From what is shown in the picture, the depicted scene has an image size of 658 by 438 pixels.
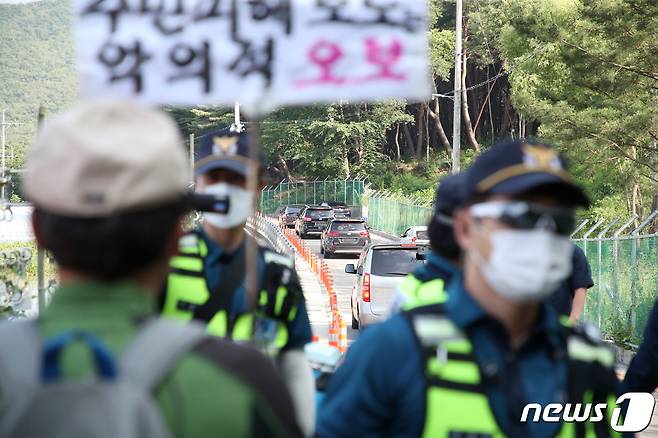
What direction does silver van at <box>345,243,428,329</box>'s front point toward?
away from the camera

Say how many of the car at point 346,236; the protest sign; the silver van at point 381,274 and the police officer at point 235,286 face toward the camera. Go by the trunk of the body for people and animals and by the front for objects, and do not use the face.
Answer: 2

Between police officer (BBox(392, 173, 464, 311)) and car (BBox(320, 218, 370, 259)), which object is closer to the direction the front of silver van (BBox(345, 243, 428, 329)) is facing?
the car

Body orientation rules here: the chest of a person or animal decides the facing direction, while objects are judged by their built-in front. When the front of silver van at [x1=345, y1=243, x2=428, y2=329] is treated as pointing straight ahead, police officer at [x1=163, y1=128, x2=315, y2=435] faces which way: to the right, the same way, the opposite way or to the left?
the opposite way

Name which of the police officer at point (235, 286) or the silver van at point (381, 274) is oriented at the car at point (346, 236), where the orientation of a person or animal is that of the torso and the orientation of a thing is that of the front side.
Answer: the silver van

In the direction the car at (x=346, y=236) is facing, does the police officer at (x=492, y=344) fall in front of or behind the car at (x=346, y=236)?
behind

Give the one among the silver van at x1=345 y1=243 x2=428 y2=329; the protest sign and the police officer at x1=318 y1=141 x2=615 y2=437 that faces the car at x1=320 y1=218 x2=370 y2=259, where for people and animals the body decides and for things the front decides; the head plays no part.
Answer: the silver van

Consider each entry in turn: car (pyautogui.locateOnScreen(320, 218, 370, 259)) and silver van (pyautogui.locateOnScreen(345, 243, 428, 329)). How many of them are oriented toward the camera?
0

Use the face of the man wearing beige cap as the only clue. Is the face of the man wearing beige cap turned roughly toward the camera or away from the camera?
away from the camera

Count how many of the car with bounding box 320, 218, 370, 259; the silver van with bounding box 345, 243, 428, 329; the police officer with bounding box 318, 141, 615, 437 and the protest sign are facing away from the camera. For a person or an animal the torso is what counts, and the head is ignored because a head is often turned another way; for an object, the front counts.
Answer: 2

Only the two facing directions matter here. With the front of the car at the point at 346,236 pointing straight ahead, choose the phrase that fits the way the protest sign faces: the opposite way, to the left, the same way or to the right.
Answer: the opposite way

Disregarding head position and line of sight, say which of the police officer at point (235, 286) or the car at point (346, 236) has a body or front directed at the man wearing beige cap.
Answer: the police officer

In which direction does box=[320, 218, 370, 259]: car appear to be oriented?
away from the camera

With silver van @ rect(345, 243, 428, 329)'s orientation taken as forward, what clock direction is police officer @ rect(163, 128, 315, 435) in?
The police officer is roughly at 6 o'clock from the silver van.

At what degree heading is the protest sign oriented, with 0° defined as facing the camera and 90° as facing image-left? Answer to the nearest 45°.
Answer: approximately 0°
